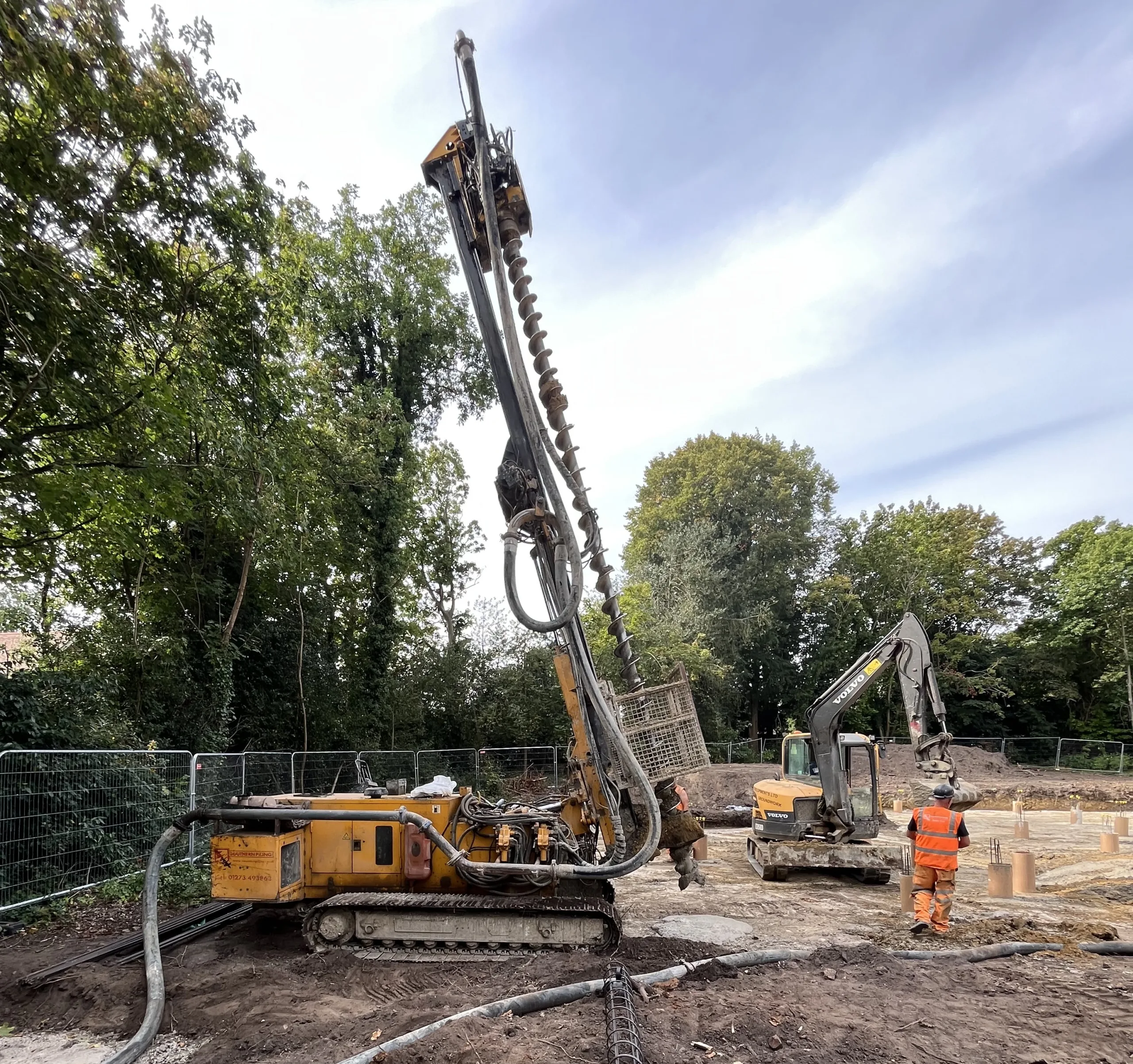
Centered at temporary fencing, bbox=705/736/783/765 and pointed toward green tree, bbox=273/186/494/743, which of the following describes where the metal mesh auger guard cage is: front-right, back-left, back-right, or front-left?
front-left

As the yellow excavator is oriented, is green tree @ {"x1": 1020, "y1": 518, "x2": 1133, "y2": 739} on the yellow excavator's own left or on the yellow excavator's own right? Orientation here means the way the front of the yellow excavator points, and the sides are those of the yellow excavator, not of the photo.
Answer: on the yellow excavator's own left

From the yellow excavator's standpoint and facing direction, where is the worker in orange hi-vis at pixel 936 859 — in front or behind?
in front

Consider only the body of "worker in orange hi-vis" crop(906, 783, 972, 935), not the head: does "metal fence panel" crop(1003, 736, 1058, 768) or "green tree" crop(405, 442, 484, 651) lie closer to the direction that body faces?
the metal fence panel

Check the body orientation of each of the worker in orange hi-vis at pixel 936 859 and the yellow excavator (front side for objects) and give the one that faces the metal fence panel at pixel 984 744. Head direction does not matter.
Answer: the worker in orange hi-vis

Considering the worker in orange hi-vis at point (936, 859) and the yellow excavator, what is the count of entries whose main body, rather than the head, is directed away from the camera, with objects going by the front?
1

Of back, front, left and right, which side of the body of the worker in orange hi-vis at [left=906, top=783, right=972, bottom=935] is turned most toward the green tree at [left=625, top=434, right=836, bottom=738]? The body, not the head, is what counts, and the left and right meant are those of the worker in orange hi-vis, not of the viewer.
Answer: front

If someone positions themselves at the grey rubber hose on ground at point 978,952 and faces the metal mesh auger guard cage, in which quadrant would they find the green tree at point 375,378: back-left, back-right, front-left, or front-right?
front-right

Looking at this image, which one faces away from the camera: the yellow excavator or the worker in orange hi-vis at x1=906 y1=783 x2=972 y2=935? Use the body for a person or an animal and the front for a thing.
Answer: the worker in orange hi-vis

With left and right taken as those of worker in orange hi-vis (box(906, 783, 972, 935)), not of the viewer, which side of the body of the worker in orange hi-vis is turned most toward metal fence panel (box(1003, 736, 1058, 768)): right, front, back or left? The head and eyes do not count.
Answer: front

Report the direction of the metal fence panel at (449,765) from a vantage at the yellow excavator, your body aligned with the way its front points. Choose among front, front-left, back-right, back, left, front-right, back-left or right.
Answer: back

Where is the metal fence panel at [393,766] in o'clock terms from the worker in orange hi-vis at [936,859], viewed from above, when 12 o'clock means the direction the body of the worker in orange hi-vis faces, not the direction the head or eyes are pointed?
The metal fence panel is roughly at 10 o'clock from the worker in orange hi-vis.

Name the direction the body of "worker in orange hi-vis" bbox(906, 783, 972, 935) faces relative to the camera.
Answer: away from the camera

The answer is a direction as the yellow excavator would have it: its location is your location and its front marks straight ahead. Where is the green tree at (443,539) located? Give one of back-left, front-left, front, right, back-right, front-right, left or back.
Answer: back
